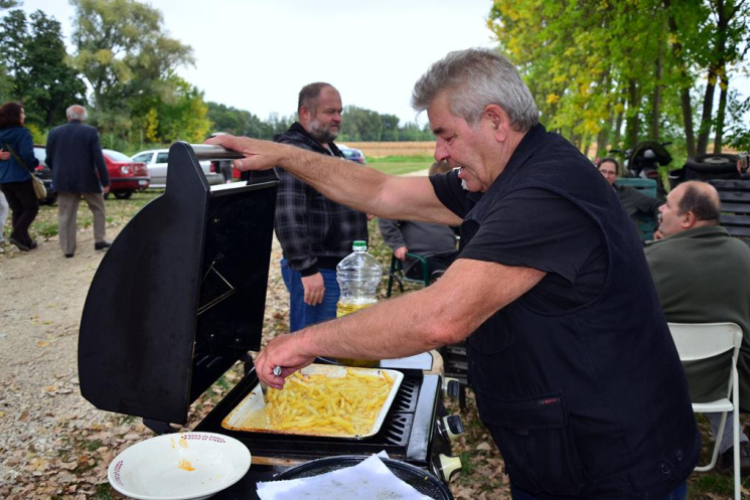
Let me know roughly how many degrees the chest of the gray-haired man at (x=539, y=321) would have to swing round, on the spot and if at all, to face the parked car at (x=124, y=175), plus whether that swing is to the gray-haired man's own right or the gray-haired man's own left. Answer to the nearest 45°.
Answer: approximately 45° to the gray-haired man's own right

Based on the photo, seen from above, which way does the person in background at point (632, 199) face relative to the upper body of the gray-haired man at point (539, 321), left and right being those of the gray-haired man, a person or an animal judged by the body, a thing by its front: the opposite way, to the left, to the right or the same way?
to the left

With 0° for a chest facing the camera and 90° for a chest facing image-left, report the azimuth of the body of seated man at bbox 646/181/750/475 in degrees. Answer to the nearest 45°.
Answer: approximately 135°

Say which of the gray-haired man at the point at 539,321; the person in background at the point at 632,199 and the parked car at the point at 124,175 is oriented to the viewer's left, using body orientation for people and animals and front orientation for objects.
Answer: the gray-haired man

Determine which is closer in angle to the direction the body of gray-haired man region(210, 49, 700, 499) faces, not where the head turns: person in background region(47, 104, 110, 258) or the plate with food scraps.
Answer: the plate with food scraps

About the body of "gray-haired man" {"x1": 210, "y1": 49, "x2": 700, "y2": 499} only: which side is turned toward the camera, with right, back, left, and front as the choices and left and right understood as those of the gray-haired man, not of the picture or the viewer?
left

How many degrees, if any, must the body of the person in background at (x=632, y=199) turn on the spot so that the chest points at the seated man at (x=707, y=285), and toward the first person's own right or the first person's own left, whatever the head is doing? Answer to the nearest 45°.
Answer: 0° — they already face them

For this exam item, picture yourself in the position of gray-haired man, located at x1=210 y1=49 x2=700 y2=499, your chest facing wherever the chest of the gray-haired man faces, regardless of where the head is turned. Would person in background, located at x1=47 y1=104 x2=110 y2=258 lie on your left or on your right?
on your right

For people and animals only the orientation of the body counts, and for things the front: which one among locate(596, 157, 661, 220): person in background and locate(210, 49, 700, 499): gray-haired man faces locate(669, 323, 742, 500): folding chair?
the person in background

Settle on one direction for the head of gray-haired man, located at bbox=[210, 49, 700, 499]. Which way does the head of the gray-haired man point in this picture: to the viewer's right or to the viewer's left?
to the viewer's left

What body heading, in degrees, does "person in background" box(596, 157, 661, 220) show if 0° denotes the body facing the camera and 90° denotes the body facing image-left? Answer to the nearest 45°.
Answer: approximately 0°

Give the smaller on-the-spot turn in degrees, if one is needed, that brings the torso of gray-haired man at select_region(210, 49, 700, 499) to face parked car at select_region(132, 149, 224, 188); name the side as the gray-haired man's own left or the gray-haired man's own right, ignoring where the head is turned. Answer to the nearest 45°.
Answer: approximately 45° to the gray-haired man's own right

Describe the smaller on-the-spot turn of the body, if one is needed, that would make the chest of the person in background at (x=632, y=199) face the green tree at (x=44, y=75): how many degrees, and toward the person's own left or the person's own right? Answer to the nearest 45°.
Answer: approximately 135° to the person's own right

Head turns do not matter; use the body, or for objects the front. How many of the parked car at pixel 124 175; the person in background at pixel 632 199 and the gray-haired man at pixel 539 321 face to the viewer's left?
1
